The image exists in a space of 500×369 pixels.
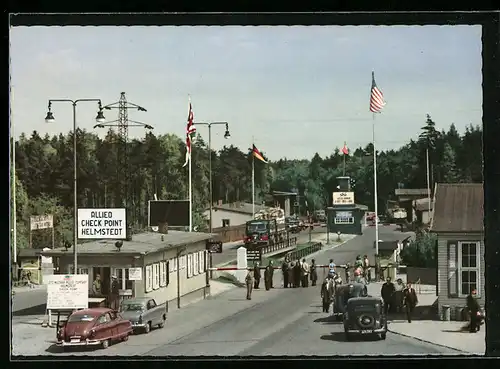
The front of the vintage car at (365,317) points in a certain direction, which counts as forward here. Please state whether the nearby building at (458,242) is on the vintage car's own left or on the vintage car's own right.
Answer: on the vintage car's own right

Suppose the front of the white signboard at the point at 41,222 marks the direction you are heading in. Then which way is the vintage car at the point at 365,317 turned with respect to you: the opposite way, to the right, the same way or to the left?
the opposite way

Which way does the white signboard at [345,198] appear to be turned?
toward the camera

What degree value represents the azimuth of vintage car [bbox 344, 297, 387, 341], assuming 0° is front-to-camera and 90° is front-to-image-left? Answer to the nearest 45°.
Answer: approximately 180°

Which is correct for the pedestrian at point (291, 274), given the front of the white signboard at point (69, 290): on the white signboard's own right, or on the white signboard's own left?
on the white signboard's own left

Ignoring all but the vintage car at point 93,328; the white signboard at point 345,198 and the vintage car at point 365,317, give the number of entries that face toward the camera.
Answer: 1

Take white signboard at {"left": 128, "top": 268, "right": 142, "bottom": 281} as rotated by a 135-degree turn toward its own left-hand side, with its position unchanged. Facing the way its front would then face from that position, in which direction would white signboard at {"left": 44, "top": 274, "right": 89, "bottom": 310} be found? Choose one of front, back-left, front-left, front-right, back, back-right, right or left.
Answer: back-left

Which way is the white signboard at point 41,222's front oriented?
toward the camera

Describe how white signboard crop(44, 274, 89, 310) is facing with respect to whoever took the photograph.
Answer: facing the viewer

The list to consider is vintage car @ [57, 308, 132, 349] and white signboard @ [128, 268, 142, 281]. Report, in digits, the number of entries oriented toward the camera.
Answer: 1

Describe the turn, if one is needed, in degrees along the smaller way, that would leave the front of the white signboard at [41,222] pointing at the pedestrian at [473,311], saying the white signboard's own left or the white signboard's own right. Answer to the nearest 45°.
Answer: approximately 90° to the white signboard's own left

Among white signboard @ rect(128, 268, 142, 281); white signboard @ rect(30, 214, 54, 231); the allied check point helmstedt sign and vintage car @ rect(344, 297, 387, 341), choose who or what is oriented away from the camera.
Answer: the vintage car

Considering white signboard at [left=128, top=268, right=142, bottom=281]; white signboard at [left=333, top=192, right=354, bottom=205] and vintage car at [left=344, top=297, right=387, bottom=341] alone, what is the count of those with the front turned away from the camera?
1

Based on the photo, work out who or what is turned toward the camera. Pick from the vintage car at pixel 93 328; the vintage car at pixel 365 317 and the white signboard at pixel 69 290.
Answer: the white signboard
